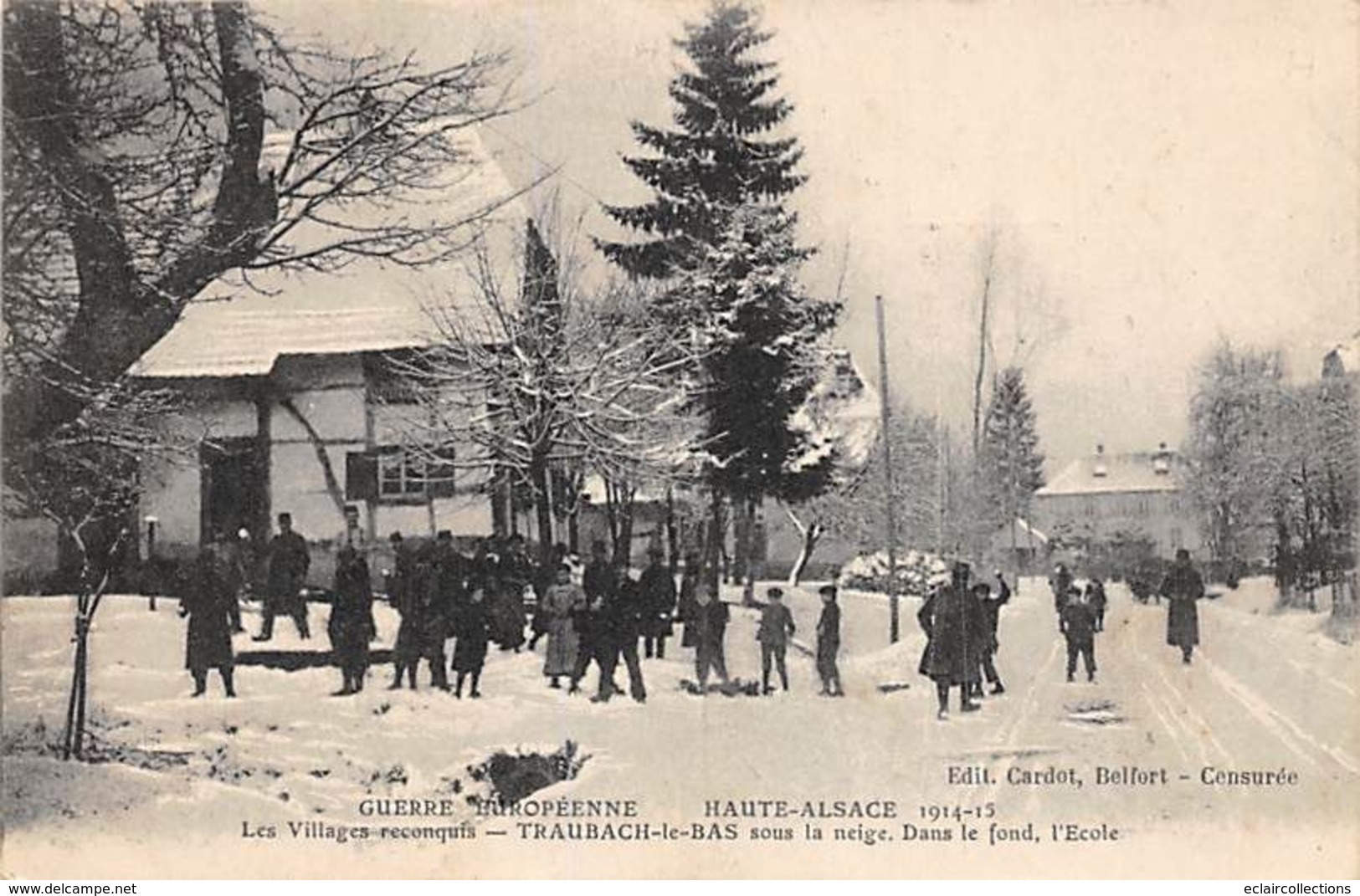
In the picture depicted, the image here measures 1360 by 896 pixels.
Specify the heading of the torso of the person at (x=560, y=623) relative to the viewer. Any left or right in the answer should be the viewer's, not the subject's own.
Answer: facing the viewer

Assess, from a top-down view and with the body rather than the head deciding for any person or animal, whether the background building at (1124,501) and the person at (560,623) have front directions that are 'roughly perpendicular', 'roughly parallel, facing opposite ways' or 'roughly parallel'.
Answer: roughly parallel

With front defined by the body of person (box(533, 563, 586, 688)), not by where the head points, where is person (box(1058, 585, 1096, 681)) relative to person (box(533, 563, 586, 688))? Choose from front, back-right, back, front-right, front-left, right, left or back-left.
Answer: left

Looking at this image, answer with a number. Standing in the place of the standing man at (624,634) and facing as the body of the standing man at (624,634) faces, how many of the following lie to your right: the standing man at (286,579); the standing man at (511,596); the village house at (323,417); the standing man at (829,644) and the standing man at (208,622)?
4

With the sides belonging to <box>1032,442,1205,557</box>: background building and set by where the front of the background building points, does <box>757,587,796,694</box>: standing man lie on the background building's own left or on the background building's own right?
on the background building's own right

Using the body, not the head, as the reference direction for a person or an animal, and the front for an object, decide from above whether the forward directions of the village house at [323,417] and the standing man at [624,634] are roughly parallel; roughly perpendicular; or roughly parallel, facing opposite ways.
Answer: roughly parallel

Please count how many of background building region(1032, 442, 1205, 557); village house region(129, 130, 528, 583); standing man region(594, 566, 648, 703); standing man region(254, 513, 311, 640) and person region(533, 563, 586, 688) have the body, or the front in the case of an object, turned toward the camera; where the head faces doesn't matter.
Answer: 5

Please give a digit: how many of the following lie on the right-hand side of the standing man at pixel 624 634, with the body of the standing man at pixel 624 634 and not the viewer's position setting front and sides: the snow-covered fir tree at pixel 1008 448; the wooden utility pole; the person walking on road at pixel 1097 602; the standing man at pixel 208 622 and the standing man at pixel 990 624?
1

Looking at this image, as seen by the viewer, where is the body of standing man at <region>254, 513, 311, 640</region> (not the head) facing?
toward the camera

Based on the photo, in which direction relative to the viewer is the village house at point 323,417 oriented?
toward the camera

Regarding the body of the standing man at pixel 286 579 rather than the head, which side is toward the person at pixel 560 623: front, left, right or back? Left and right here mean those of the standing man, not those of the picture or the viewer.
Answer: left
